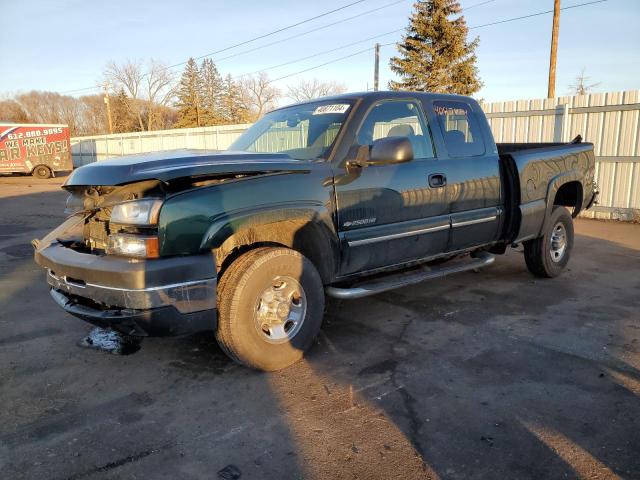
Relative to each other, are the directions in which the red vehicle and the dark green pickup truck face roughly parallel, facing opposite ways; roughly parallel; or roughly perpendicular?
roughly parallel

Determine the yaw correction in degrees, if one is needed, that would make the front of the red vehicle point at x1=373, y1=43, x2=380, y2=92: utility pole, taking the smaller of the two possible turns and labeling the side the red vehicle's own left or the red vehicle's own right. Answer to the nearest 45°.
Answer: approximately 180°

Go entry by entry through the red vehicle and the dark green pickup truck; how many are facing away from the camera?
0

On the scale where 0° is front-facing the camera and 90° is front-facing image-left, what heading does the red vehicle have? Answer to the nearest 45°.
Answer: approximately 90°

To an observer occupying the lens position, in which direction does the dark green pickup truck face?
facing the viewer and to the left of the viewer

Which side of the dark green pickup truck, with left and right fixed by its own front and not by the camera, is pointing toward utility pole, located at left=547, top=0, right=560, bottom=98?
back

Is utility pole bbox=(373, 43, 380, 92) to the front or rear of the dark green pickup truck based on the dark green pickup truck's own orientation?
to the rear

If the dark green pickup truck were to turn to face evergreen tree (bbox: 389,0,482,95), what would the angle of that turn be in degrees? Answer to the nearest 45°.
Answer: approximately 135° to its right

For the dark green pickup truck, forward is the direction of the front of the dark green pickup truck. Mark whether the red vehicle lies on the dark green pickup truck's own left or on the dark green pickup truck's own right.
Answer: on the dark green pickup truck's own right
